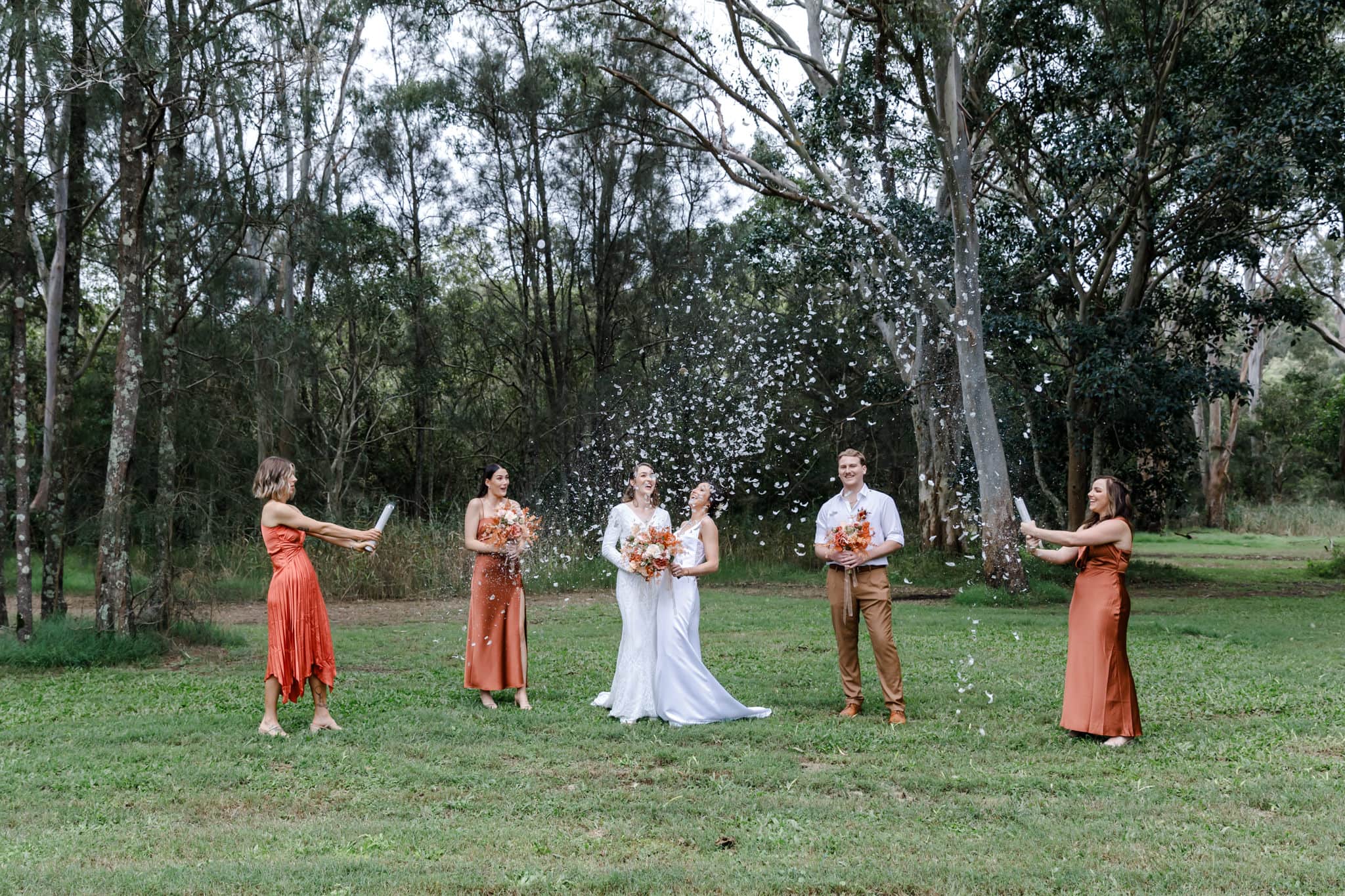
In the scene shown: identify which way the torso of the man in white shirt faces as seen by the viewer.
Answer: toward the camera

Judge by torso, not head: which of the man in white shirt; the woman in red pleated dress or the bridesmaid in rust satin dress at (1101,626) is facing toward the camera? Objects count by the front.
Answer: the man in white shirt

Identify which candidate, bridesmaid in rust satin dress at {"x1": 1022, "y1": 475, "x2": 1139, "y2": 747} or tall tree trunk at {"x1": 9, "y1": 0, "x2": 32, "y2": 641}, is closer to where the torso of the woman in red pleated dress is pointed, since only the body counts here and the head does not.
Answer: the bridesmaid in rust satin dress

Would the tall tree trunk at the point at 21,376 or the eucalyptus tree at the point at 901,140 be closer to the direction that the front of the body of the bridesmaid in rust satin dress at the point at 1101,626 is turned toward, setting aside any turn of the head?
the tall tree trunk

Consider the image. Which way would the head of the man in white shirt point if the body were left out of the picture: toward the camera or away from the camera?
toward the camera

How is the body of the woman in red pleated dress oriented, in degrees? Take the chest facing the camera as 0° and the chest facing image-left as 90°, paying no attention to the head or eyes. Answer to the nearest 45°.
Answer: approximately 270°

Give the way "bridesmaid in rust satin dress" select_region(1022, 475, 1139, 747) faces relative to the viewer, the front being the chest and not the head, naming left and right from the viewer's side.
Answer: facing to the left of the viewer

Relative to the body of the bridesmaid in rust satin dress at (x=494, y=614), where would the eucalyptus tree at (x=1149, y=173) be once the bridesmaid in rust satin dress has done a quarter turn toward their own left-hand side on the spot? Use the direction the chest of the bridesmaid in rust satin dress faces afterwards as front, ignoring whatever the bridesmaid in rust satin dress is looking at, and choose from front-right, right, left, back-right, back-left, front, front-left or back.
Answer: front

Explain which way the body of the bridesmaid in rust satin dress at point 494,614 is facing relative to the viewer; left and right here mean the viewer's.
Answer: facing the viewer and to the right of the viewer

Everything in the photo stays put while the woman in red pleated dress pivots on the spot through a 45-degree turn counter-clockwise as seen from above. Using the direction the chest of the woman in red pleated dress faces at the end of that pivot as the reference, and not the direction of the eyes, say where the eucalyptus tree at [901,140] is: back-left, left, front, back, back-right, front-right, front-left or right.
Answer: front

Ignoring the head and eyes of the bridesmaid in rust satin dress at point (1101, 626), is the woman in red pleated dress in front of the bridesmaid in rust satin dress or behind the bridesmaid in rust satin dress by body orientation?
in front

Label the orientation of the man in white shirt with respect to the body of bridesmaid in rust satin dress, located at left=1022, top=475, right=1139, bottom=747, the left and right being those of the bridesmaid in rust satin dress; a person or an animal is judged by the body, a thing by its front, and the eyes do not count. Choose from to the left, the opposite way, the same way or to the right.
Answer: to the left
